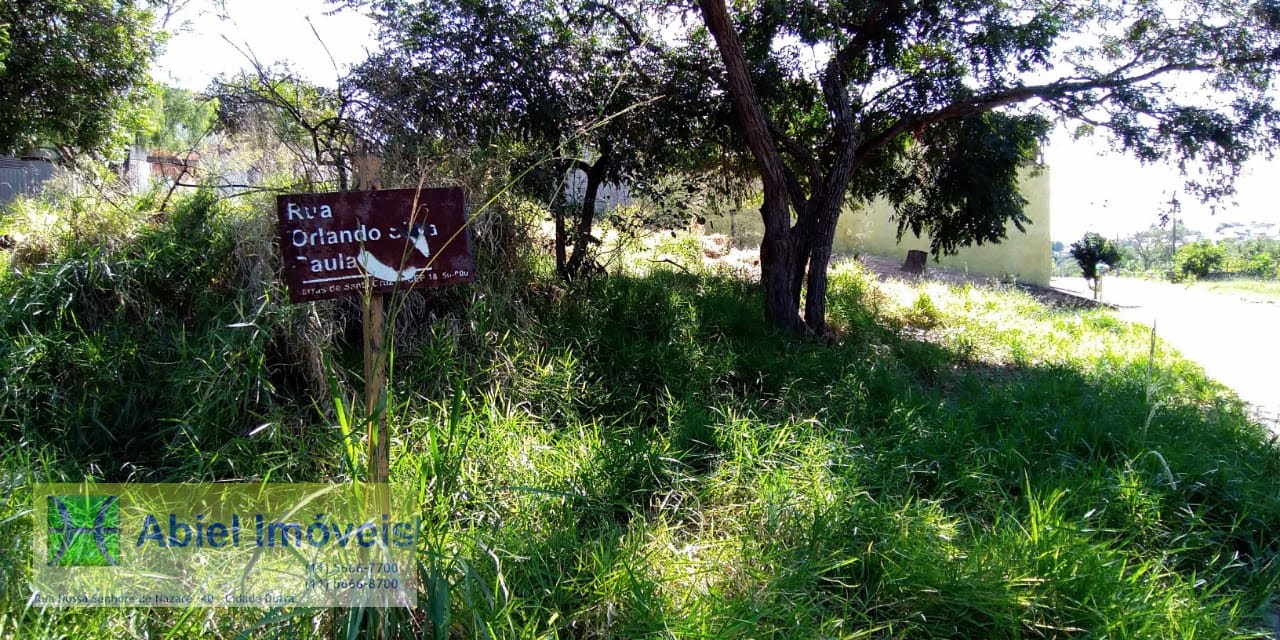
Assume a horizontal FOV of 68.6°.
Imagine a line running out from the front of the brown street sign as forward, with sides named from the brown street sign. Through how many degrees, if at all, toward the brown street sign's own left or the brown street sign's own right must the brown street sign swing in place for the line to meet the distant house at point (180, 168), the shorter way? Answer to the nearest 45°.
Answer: approximately 180°

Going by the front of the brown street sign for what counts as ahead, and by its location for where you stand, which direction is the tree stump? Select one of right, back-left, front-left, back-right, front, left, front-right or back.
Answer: back-left

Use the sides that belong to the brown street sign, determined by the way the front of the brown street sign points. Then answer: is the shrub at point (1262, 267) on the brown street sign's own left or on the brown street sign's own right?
on the brown street sign's own left

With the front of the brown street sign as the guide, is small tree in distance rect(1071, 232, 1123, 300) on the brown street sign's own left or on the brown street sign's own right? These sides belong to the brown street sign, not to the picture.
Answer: on the brown street sign's own left

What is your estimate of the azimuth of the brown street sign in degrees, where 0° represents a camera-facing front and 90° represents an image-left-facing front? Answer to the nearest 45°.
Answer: approximately 0°
